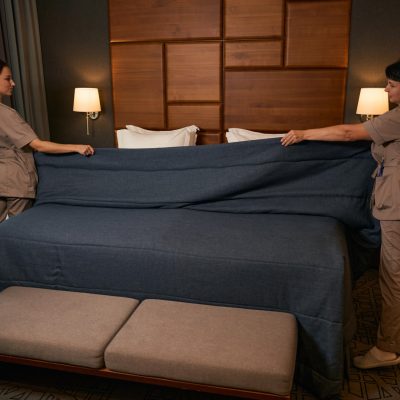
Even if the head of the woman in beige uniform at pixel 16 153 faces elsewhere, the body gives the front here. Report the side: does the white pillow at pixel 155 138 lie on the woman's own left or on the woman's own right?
on the woman's own left

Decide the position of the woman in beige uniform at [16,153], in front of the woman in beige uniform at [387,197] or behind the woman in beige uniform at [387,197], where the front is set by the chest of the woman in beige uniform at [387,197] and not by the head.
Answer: in front

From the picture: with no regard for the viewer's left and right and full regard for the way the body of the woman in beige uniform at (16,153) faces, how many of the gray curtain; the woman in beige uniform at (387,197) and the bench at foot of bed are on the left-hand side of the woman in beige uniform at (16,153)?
1

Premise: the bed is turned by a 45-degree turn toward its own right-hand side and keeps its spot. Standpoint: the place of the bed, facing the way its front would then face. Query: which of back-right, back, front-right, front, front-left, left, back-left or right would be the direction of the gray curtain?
right

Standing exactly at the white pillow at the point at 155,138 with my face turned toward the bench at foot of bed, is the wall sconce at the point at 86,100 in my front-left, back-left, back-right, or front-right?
back-right

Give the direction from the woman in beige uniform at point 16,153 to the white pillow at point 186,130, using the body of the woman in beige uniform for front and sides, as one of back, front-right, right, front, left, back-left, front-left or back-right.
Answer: front-left

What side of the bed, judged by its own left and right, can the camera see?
front

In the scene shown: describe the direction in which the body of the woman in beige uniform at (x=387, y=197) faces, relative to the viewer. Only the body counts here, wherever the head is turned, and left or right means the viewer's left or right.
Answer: facing to the left of the viewer

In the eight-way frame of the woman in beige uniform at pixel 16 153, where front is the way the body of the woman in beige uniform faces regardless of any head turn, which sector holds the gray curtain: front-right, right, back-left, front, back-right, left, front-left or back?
left

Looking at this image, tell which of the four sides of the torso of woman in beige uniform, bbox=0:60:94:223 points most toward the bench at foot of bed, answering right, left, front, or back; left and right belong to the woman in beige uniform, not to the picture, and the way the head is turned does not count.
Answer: right

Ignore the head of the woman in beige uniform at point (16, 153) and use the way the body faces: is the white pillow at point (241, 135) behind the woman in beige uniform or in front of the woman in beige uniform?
in front

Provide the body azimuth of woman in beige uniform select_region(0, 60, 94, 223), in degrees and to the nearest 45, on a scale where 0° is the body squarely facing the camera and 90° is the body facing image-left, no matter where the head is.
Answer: approximately 270°
